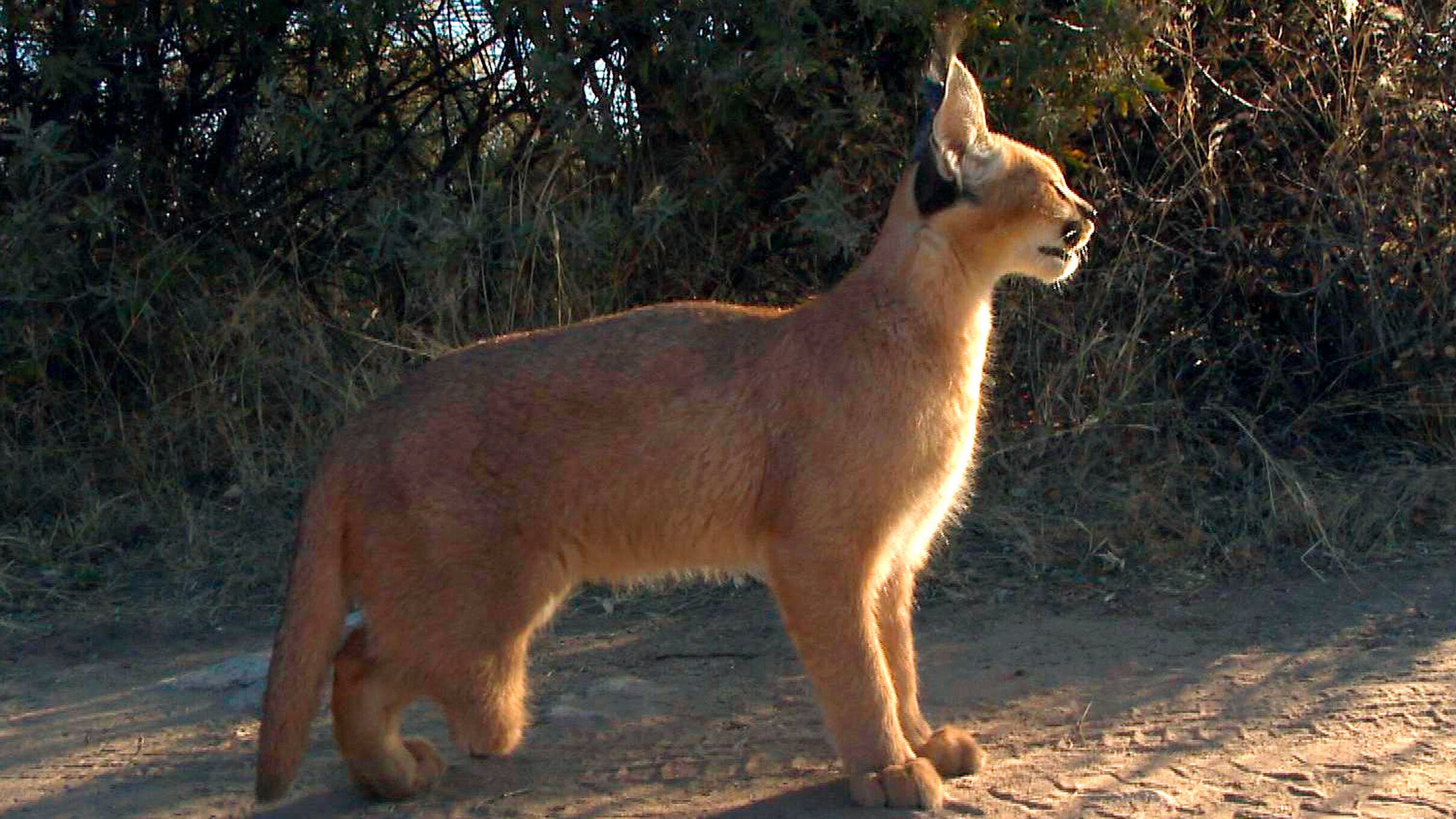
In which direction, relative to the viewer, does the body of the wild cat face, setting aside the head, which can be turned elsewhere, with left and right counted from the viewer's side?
facing to the right of the viewer
